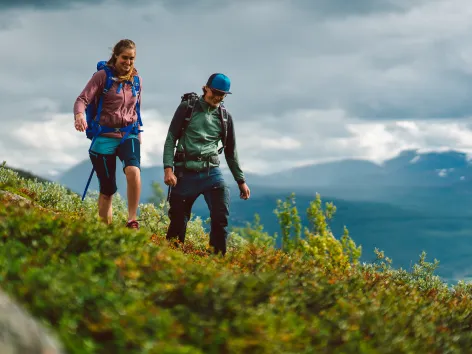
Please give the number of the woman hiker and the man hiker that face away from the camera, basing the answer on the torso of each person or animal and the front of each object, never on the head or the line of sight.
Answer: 0

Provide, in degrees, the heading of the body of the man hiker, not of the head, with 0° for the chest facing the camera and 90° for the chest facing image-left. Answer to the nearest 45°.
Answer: approximately 315°

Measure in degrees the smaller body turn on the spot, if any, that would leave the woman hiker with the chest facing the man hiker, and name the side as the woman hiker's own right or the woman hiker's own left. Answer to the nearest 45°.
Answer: approximately 45° to the woman hiker's own left

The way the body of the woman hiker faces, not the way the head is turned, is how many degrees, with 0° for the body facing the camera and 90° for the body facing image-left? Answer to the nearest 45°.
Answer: approximately 315°
